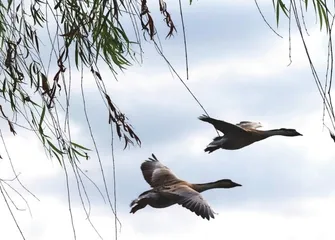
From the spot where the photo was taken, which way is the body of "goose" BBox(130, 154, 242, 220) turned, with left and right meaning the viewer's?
facing to the right of the viewer

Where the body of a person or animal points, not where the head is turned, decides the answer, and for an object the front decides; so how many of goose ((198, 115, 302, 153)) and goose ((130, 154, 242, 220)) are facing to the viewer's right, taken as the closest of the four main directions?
2

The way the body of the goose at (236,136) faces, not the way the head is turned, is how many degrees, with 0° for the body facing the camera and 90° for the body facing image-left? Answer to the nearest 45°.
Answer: approximately 270°
